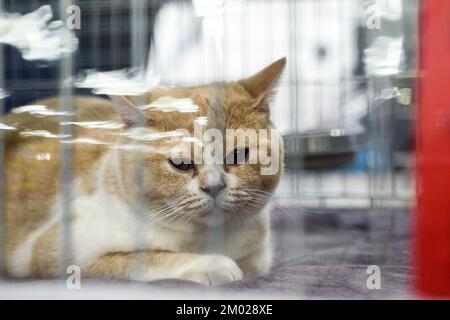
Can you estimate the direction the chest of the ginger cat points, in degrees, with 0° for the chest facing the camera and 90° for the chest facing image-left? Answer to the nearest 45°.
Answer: approximately 315°

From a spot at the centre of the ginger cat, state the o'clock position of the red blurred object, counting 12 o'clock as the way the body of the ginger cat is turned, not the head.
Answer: The red blurred object is roughly at 11 o'clock from the ginger cat.
